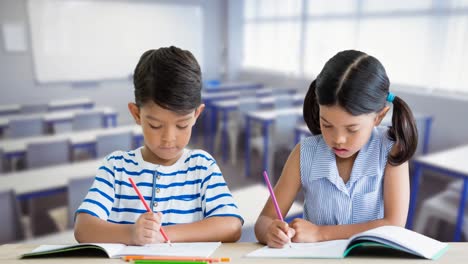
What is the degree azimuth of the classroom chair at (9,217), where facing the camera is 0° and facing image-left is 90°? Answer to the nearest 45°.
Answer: approximately 135°

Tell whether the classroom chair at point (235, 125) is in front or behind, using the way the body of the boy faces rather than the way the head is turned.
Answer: behind

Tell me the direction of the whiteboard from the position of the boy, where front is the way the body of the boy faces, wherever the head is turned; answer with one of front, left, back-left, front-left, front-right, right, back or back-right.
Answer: back

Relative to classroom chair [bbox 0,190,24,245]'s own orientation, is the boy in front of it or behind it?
behind

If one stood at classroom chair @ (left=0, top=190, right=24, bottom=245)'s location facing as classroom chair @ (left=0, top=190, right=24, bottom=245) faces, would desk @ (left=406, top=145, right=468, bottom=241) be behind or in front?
behind

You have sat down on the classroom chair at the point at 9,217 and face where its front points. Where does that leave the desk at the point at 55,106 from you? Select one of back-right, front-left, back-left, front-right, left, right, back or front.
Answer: front-right

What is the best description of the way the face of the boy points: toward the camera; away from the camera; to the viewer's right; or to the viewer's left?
toward the camera

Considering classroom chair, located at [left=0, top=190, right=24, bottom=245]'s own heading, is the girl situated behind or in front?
behind

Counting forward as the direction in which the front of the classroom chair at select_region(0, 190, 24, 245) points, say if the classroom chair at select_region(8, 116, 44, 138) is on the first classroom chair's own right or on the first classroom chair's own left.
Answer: on the first classroom chair's own right

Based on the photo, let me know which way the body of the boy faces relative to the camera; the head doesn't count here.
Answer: toward the camera

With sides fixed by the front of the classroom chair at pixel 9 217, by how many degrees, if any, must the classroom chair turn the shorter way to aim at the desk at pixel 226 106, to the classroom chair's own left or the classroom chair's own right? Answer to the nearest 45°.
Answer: approximately 90° to the classroom chair's own right

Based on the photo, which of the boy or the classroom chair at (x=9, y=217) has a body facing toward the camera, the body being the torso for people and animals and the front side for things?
the boy

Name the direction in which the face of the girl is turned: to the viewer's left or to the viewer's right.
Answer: to the viewer's left

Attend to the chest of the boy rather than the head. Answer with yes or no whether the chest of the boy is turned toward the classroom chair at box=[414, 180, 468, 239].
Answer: no

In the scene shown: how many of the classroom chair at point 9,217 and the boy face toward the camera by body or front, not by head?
1
